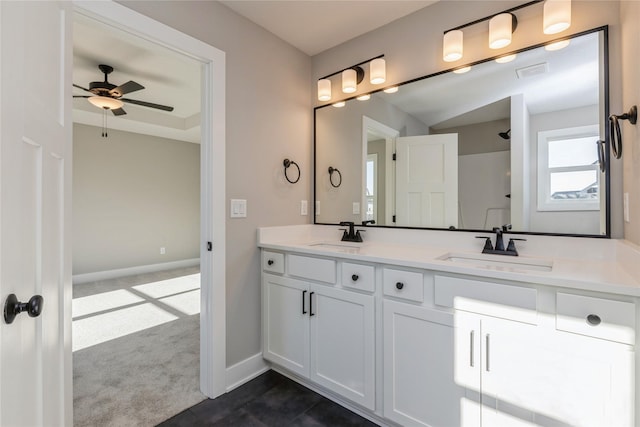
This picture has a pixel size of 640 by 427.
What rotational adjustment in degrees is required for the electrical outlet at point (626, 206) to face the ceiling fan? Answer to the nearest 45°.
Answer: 0° — it already faces it

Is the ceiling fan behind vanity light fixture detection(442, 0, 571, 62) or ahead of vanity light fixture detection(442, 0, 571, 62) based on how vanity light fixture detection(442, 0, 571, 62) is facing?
ahead

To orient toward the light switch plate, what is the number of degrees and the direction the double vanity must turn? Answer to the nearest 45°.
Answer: approximately 45° to its right

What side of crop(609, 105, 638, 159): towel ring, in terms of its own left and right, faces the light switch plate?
front

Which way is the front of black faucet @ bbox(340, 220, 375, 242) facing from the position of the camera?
facing the viewer and to the left of the viewer

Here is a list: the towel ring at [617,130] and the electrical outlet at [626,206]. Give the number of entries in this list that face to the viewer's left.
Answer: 2

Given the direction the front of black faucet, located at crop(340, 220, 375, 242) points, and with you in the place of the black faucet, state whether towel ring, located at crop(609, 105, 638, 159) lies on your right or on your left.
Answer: on your left

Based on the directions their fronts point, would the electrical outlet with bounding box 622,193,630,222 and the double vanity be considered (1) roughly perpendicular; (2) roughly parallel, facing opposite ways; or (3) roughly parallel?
roughly perpendicular

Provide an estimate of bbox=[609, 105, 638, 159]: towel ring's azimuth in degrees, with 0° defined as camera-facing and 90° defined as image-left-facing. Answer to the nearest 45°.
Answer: approximately 90°

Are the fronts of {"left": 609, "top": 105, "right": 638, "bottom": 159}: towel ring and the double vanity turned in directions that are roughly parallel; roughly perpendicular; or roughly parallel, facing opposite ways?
roughly perpendicular

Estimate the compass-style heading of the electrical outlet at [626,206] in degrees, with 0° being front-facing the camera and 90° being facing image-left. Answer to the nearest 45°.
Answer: approximately 90°
